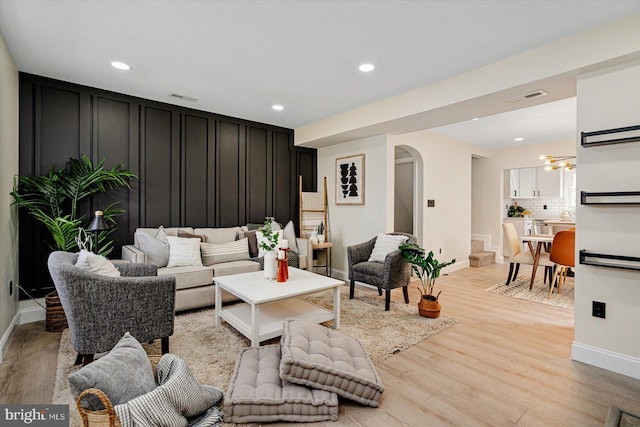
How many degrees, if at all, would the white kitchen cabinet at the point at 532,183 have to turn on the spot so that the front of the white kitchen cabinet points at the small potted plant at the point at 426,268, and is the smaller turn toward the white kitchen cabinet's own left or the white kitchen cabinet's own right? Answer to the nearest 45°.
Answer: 0° — it already faces it

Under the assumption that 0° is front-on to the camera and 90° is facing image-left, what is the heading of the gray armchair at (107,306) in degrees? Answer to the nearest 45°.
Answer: approximately 225°

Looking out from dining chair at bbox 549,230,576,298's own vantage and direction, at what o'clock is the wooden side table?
The wooden side table is roughly at 10 o'clock from the dining chair.

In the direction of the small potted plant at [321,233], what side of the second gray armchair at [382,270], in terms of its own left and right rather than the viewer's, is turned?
right

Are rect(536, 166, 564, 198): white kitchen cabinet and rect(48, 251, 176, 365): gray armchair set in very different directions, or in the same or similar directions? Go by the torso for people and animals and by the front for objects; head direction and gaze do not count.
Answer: very different directions

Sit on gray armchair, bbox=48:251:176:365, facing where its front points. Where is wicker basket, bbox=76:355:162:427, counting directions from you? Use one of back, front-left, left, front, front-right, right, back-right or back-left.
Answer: back-right

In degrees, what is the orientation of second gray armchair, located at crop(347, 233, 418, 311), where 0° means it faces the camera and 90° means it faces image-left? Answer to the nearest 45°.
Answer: approximately 45°

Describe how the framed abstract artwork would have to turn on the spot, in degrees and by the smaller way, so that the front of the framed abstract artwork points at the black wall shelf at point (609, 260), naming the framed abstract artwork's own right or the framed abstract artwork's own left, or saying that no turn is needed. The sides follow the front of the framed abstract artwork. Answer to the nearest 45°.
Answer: approximately 90° to the framed abstract artwork's own left

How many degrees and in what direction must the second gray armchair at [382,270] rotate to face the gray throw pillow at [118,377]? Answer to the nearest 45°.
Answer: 0° — it already faces it
